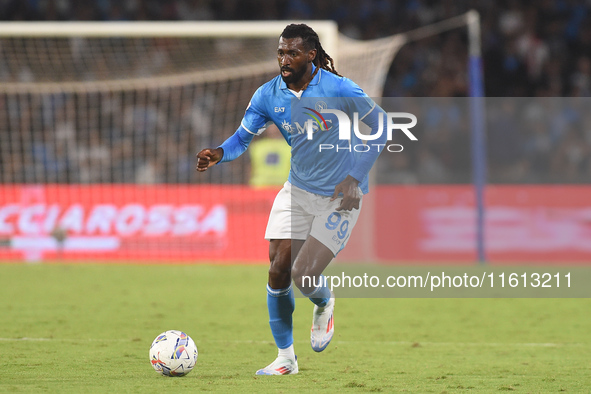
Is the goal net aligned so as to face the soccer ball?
yes

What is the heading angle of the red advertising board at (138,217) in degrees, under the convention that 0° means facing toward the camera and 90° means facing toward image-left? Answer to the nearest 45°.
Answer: approximately 0°

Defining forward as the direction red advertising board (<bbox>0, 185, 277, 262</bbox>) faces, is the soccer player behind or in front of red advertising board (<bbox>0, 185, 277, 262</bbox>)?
in front

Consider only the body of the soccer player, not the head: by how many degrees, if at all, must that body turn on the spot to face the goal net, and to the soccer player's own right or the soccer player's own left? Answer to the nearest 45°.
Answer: approximately 135° to the soccer player's own right

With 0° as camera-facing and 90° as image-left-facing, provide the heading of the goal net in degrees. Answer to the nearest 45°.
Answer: approximately 0°
